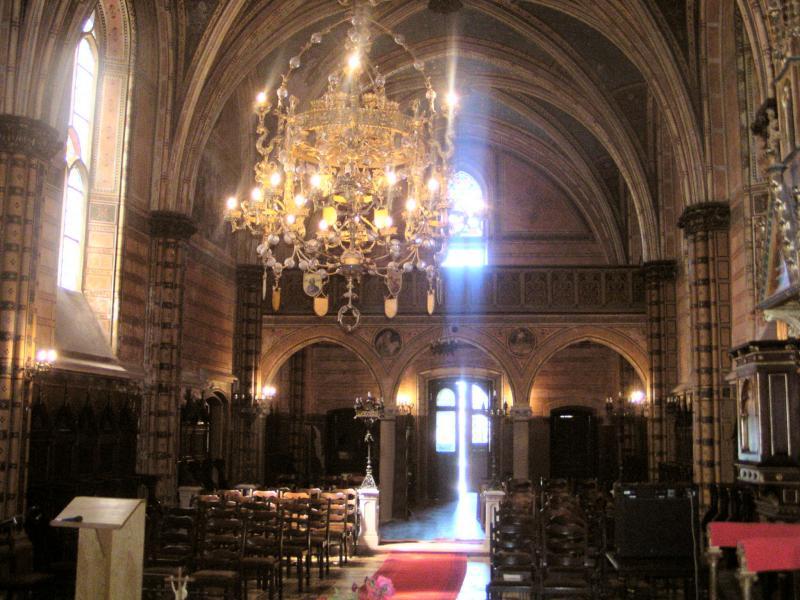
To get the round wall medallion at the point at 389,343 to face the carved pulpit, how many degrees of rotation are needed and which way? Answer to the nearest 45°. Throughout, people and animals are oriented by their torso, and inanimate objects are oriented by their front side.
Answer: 0° — it already faces it

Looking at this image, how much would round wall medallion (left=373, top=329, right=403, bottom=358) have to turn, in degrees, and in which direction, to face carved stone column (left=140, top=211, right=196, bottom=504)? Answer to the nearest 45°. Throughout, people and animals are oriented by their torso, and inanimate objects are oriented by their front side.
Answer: approximately 45° to its right

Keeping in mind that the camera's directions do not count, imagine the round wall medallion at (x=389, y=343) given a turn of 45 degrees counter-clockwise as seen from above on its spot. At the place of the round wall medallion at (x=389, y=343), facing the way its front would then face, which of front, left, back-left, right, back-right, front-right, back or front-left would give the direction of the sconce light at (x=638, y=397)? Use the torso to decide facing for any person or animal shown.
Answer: front-left

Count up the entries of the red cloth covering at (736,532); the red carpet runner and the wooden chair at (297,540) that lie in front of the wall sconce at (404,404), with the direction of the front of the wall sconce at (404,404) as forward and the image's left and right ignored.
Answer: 3

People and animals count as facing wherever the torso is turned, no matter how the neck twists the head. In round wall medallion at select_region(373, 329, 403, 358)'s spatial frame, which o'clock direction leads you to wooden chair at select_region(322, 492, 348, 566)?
The wooden chair is roughly at 12 o'clock from the round wall medallion.

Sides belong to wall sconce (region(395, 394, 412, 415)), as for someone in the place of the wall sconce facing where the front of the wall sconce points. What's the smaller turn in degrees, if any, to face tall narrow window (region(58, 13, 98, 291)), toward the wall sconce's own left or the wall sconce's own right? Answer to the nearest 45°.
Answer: approximately 45° to the wall sconce's own right

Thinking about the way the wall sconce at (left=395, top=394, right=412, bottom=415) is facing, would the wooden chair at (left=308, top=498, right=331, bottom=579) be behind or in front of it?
in front

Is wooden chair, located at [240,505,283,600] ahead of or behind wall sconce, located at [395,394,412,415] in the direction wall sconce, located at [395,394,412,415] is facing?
ahead

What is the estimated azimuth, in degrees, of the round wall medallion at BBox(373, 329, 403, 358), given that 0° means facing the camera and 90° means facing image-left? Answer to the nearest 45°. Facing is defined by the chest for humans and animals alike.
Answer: approximately 0°

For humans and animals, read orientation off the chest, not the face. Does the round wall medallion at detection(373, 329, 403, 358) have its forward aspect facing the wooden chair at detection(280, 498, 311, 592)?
yes

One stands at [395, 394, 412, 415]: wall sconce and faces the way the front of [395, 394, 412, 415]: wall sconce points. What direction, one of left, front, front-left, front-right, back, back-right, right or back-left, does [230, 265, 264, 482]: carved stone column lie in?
front-right

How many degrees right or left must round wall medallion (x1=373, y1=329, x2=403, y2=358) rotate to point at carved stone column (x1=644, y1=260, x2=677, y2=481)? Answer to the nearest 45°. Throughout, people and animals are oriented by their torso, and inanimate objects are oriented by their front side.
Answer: approximately 90° to its left

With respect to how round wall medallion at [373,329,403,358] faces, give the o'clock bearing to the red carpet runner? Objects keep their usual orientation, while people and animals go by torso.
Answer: The red carpet runner is roughly at 12 o'clock from the round wall medallion.

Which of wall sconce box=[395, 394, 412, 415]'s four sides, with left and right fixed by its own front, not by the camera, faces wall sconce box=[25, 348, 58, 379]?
front
